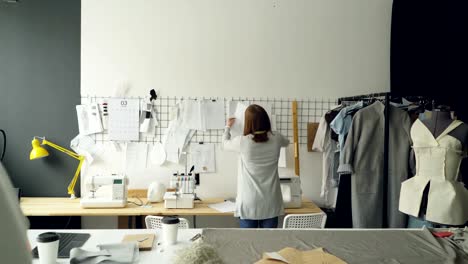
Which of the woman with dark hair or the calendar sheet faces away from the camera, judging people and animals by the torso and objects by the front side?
the woman with dark hair

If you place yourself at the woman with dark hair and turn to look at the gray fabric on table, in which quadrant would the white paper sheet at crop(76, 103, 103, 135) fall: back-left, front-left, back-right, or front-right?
back-right

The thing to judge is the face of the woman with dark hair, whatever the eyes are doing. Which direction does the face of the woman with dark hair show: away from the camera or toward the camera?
away from the camera

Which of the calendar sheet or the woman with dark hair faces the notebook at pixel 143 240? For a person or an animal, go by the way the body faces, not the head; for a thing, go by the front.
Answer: the calendar sheet

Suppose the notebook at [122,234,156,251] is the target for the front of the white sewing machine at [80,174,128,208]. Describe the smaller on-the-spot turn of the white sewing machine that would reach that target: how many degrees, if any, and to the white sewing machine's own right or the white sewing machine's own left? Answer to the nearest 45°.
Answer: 0° — it already faces it

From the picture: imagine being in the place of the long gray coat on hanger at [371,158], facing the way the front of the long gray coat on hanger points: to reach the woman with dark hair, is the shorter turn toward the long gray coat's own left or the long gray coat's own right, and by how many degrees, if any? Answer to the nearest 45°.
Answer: approximately 45° to the long gray coat's own right

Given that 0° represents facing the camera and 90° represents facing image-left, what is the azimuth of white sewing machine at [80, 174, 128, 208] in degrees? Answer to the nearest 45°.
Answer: approximately 0°

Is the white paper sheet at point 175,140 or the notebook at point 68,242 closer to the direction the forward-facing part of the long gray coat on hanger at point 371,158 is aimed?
the notebook

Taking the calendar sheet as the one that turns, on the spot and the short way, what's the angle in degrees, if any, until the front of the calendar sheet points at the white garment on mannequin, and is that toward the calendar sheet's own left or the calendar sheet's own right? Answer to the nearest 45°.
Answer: approximately 45° to the calendar sheet's own left

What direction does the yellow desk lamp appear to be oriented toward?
to the viewer's left

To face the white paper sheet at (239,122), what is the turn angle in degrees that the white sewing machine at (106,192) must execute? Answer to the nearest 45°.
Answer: approximately 90° to its left

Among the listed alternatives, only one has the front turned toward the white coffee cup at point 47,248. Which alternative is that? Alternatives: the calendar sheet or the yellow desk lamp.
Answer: the calendar sheet

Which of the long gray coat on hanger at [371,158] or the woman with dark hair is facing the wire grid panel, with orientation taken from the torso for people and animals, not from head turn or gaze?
the woman with dark hair

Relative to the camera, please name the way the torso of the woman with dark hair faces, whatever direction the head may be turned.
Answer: away from the camera

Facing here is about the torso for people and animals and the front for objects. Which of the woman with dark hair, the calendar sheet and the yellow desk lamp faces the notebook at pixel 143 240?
the calendar sheet

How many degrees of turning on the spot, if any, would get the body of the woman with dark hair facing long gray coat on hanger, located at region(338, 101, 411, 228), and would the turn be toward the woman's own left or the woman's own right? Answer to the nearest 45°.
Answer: approximately 90° to the woman's own right
